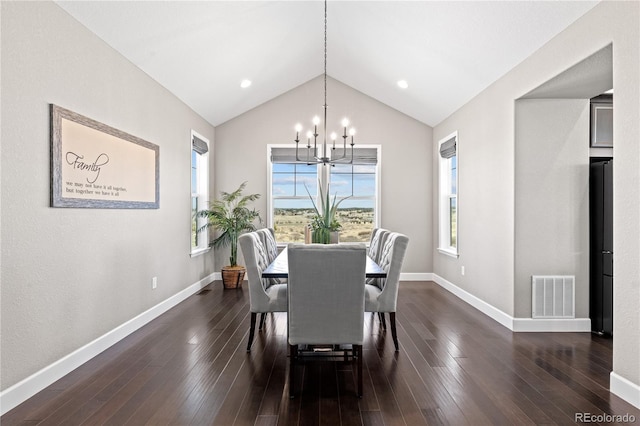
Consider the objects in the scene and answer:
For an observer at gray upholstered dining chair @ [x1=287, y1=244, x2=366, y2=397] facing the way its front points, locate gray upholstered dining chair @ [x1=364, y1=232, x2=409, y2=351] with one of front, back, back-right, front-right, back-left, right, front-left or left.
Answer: front-right

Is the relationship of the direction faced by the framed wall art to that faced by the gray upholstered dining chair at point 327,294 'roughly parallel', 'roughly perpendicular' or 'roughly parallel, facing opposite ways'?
roughly perpendicular

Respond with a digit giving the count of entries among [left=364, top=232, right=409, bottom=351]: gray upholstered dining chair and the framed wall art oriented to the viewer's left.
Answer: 1

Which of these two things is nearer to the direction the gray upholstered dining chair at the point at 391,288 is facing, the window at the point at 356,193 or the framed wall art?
the framed wall art

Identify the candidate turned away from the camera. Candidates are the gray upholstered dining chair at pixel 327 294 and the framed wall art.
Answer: the gray upholstered dining chair

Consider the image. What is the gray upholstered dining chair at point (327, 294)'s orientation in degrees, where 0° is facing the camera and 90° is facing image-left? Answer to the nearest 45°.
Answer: approximately 180°

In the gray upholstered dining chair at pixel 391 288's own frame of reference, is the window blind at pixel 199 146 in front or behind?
in front

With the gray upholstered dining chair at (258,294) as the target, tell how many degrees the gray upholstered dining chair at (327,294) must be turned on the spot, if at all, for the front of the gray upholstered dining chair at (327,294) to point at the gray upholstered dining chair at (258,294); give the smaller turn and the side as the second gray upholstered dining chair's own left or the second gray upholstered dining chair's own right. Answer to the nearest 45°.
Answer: approximately 45° to the second gray upholstered dining chair's own left

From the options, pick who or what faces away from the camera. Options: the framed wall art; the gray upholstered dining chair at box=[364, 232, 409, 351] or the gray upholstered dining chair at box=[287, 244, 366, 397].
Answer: the gray upholstered dining chair at box=[287, 244, 366, 397]

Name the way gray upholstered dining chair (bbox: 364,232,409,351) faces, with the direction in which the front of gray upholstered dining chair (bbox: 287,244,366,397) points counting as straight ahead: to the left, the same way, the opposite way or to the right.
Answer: to the left

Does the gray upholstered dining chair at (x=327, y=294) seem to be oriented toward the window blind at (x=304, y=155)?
yes

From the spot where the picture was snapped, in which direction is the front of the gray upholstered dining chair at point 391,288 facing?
facing to the left of the viewer

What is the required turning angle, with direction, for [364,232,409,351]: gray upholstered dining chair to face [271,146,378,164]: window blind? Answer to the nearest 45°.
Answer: approximately 45° to its right

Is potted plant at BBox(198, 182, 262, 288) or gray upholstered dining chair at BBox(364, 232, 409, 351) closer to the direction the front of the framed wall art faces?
the gray upholstered dining chair

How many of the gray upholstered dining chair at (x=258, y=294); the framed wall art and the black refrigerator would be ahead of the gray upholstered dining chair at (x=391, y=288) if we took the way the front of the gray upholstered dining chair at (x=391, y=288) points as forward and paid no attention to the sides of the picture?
2

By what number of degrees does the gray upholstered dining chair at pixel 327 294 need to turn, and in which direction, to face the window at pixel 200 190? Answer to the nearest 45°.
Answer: approximately 45° to its left
